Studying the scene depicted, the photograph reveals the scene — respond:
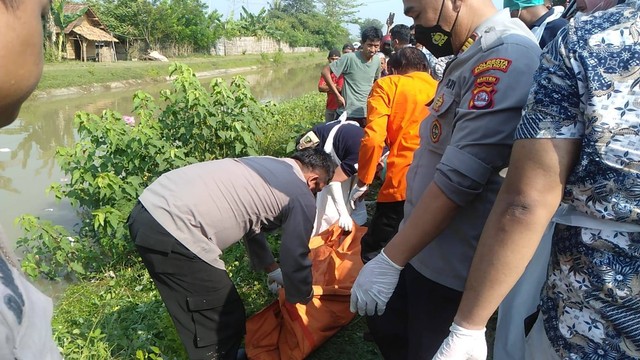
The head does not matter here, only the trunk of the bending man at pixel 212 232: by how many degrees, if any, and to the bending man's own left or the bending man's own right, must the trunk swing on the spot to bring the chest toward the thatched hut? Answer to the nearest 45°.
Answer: approximately 90° to the bending man's own left

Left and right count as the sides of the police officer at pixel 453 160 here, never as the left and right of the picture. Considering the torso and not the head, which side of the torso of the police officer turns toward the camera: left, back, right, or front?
left

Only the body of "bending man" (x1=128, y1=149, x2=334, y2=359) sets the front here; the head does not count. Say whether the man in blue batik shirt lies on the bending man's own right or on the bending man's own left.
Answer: on the bending man's own right

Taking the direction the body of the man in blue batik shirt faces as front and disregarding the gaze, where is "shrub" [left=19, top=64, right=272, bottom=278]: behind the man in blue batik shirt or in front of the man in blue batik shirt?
in front

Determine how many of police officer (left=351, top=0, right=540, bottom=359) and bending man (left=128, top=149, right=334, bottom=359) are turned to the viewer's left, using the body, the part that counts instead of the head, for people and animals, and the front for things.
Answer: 1

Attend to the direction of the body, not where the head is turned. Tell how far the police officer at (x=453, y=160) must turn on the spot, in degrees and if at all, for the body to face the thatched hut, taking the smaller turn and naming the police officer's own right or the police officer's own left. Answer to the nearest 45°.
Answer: approximately 45° to the police officer's own right

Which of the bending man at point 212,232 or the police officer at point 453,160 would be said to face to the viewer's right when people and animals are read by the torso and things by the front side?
the bending man

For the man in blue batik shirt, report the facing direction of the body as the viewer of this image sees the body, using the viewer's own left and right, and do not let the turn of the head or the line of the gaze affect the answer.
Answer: facing away from the viewer and to the left of the viewer

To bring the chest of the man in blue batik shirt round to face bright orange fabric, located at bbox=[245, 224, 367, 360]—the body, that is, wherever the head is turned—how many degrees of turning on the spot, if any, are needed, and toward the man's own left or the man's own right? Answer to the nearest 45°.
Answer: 0° — they already face it

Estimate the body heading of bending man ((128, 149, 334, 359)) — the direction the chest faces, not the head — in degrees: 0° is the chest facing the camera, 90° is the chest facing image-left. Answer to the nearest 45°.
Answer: approximately 270°

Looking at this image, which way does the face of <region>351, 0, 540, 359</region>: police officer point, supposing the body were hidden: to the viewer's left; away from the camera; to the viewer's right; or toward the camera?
to the viewer's left

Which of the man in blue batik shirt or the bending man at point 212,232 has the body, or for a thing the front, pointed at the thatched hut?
the man in blue batik shirt

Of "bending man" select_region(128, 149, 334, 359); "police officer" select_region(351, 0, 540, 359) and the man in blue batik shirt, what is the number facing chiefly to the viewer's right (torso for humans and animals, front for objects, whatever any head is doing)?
1
